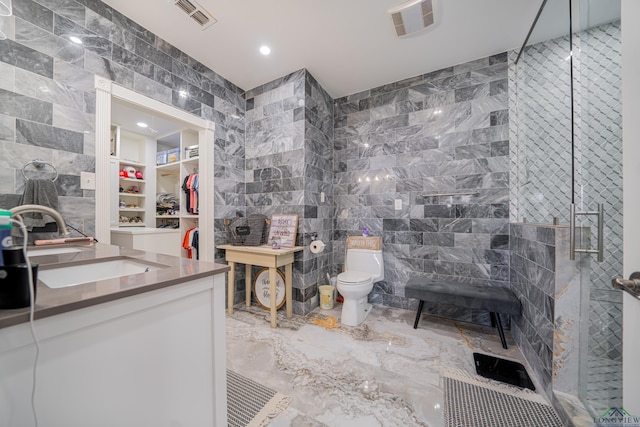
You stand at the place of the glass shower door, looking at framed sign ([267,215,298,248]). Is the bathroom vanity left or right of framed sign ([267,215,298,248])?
left

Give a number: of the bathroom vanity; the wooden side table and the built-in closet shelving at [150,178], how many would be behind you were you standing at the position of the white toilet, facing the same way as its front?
0

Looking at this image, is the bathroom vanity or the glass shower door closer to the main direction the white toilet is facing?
the bathroom vanity

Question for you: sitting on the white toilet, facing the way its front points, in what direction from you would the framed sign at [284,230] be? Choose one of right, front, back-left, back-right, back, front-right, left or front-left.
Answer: front-right

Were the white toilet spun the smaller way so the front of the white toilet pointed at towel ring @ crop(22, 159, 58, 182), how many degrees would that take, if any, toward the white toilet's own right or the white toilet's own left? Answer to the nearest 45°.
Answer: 0° — it already faces it

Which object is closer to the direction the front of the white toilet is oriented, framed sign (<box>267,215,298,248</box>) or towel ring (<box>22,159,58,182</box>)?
the towel ring

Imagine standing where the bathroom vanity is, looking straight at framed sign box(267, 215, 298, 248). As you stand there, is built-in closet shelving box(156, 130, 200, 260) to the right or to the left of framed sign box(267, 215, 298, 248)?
left

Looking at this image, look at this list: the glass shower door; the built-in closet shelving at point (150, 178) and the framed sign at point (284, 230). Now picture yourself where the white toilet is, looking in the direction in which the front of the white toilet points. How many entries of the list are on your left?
1

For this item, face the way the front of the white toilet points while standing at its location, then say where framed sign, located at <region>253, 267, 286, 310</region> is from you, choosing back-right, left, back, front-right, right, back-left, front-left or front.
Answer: front-right

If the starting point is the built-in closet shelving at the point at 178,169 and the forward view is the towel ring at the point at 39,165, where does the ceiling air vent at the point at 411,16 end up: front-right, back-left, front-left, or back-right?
front-left

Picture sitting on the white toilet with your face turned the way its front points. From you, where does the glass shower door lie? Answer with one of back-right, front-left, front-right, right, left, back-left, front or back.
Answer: left

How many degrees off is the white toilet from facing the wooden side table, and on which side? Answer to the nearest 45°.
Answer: approximately 45° to its right

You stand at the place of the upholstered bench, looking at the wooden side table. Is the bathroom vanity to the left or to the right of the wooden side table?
left

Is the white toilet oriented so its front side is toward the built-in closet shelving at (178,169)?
no

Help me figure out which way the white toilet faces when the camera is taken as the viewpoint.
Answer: facing the viewer and to the left of the viewer
